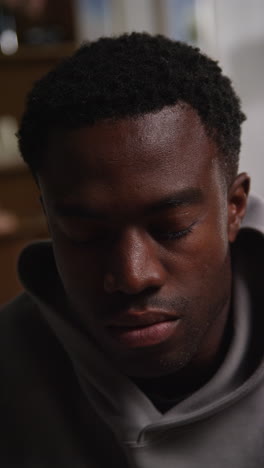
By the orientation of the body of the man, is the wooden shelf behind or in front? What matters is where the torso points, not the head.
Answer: behind

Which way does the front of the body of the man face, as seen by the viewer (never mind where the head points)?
toward the camera
